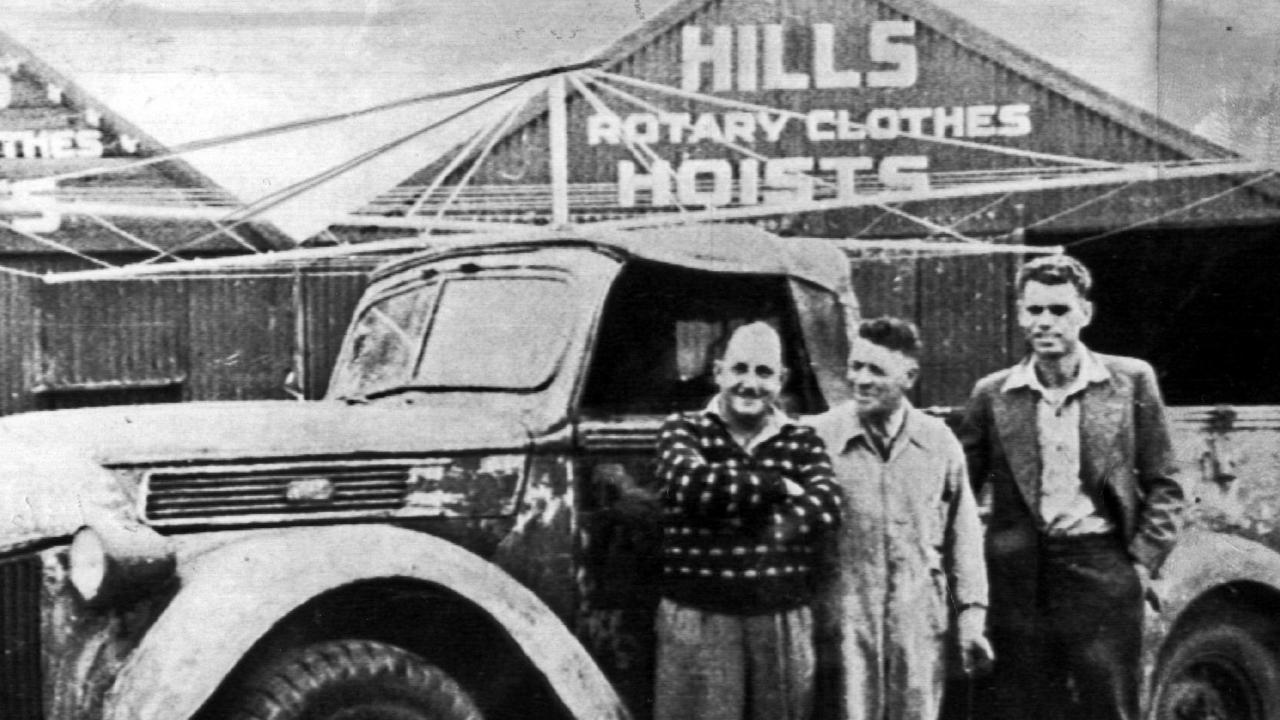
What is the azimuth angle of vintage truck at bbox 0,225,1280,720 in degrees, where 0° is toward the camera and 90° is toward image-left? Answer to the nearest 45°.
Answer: approximately 45°

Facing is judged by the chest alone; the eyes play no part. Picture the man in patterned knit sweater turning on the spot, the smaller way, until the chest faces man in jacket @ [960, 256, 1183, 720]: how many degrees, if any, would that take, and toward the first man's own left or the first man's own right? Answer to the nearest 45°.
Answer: approximately 135° to the first man's own left

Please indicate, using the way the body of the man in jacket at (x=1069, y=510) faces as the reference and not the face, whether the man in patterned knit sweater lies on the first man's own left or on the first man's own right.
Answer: on the first man's own right
